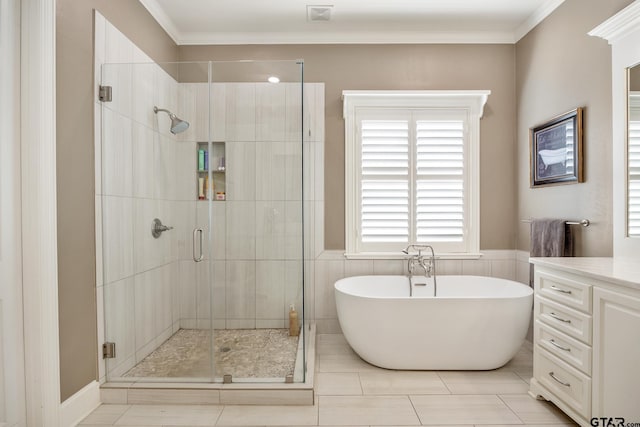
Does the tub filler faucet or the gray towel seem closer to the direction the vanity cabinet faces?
the tub filler faucet

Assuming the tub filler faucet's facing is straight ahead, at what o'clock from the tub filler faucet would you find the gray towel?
The gray towel is roughly at 10 o'clock from the tub filler faucet.

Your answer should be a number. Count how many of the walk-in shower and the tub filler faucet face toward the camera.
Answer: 2

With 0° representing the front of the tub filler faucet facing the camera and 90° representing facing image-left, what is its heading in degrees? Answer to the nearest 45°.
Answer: approximately 0°

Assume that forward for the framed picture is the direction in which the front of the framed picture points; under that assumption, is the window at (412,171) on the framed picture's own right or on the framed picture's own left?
on the framed picture's own right

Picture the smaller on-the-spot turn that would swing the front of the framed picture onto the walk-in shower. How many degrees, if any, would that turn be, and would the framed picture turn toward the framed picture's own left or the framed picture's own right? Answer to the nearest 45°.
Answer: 0° — it already faces it

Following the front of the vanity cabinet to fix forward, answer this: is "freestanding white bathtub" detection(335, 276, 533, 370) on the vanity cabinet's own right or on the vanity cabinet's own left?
on the vanity cabinet's own right

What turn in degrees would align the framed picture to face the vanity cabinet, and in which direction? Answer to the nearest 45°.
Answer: approximately 45° to its left

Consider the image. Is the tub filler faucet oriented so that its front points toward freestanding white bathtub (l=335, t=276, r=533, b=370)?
yes
